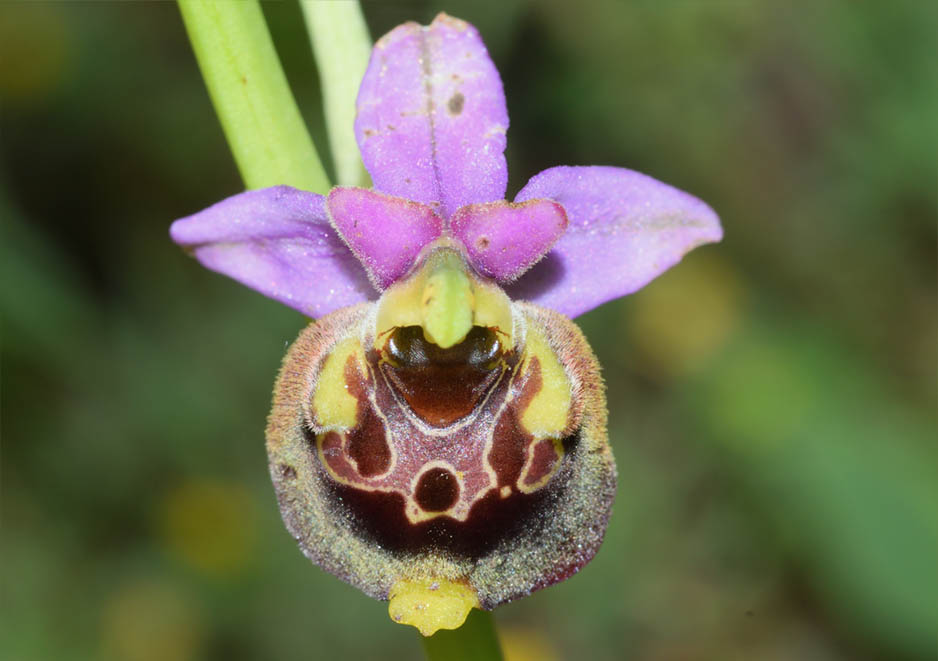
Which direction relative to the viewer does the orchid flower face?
toward the camera
